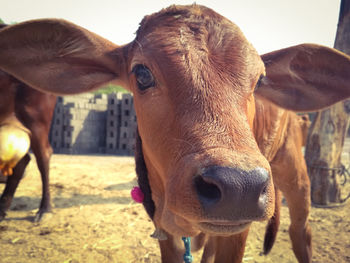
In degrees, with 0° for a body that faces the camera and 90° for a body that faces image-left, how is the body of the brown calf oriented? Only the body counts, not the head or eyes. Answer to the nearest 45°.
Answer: approximately 0°

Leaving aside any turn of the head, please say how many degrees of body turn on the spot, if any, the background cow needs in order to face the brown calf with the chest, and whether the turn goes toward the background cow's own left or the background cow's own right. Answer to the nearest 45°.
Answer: approximately 90° to the background cow's own left

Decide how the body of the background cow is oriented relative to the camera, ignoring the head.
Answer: to the viewer's left

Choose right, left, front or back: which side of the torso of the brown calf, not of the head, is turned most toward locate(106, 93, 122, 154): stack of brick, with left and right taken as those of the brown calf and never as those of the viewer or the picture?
back

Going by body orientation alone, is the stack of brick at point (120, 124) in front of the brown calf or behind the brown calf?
behind

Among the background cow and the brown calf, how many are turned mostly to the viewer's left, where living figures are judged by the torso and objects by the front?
1
